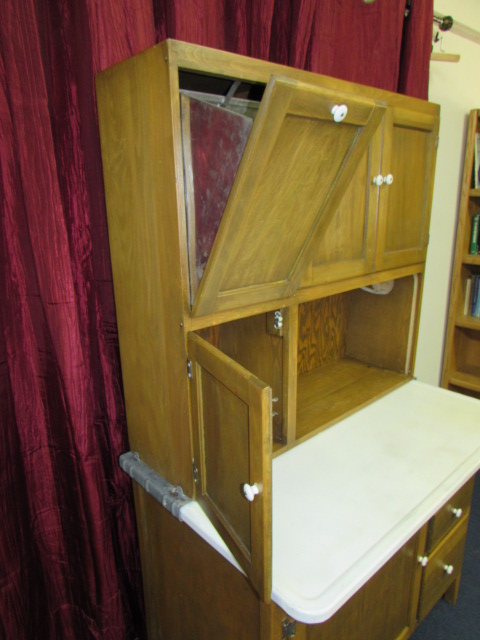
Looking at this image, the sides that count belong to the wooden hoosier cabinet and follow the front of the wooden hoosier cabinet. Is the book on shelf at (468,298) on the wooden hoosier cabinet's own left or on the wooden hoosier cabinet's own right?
on the wooden hoosier cabinet's own left

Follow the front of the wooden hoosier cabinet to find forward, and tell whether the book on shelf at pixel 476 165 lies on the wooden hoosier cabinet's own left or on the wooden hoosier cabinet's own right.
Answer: on the wooden hoosier cabinet's own left

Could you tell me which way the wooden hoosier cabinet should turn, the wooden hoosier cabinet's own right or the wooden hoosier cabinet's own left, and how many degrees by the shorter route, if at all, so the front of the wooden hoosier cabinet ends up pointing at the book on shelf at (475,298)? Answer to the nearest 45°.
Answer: approximately 90° to the wooden hoosier cabinet's own left

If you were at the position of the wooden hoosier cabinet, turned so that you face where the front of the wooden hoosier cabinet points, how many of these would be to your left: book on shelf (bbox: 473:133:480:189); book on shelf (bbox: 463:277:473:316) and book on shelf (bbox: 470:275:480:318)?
3

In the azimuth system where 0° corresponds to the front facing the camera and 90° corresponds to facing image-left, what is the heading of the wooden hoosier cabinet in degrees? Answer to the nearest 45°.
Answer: approximately 315°

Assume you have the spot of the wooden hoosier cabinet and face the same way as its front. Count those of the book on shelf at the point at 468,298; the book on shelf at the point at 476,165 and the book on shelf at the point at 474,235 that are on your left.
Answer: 3

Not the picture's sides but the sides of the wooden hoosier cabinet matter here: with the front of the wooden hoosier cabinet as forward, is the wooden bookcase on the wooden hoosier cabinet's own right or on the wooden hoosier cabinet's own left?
on the wooden hoosier cabinet's own left

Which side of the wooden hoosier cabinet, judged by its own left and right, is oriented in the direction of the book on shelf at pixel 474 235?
left

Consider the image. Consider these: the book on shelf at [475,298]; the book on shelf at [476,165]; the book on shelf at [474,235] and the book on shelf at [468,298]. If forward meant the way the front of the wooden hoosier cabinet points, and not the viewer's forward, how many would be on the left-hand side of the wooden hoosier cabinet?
4
